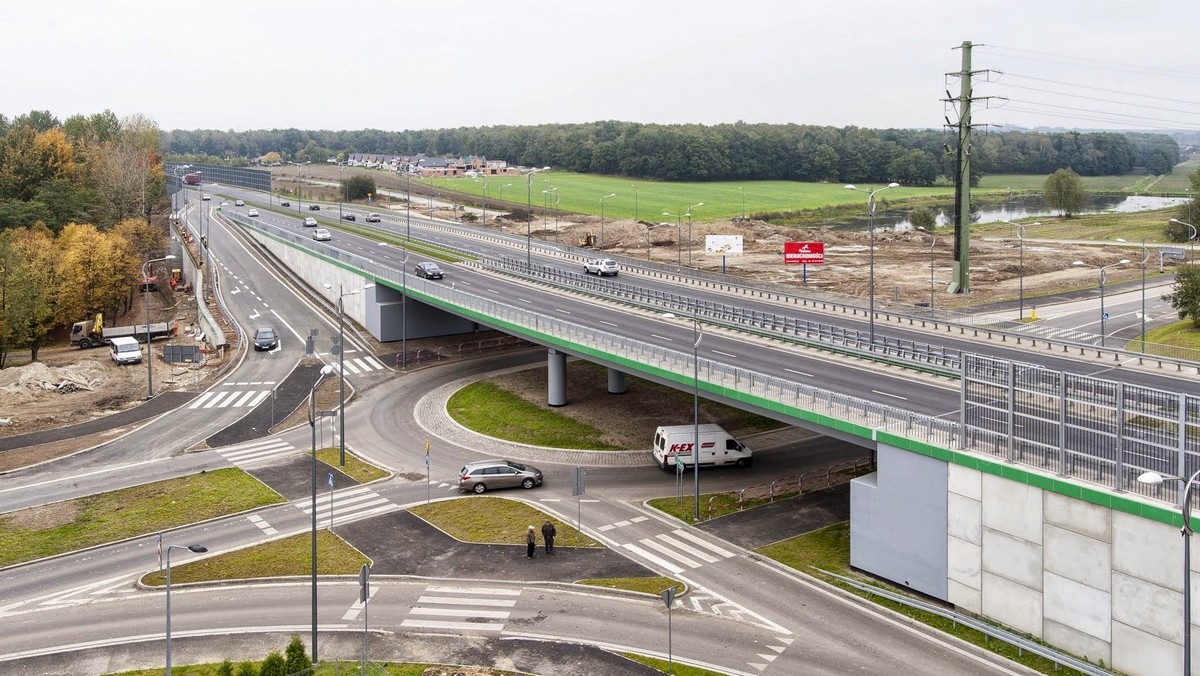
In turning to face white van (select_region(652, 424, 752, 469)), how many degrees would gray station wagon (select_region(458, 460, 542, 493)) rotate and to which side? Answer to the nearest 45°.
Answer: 0° — it already faces it

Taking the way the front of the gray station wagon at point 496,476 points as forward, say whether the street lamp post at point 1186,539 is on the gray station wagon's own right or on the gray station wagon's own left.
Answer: on the gray station wagon's own right

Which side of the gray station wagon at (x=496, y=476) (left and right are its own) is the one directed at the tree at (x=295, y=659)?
right

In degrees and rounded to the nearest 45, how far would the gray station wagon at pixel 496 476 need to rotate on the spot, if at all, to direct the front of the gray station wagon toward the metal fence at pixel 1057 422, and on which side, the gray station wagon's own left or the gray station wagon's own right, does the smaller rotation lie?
approximately 45° to the gray station wagon's own right

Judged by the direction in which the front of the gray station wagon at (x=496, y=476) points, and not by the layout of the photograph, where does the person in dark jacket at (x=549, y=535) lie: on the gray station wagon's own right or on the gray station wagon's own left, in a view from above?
on the gray station wagon's own right

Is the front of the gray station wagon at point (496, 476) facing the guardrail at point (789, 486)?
yes

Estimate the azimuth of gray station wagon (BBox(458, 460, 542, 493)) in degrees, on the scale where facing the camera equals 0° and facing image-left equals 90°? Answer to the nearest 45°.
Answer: approximately 270°

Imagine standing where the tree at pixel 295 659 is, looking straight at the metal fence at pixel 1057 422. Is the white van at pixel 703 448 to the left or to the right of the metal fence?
left

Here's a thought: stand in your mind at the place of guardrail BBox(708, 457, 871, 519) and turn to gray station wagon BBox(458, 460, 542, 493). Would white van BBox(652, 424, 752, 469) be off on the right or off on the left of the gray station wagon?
right
